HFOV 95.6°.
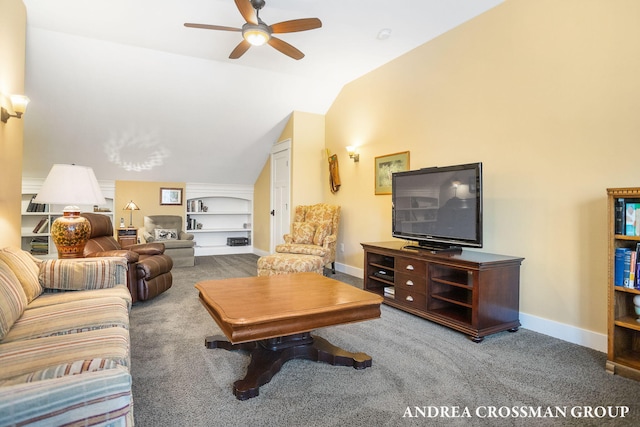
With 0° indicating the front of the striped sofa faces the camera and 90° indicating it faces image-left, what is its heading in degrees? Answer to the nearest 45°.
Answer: approximately 270°

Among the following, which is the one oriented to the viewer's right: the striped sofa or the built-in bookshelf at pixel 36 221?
the striped sofa

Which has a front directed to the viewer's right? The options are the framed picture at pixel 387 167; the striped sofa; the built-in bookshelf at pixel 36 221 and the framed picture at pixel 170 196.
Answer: the striped sofa

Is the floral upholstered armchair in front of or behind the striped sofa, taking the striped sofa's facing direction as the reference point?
in front

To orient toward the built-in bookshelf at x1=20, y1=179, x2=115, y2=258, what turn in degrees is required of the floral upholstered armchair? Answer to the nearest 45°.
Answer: approximately 45° to its right

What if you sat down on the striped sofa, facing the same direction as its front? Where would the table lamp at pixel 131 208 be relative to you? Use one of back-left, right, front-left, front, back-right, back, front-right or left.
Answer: left

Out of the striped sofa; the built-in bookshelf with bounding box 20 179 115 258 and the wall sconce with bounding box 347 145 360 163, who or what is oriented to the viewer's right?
the striped sofa

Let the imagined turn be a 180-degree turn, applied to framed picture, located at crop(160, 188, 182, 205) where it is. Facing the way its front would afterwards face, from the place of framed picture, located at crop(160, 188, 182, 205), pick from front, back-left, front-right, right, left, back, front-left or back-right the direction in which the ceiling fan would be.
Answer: back

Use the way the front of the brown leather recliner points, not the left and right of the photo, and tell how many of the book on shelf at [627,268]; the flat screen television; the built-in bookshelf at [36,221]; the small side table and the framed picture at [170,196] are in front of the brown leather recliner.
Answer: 2

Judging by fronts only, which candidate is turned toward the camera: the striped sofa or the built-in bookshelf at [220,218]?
the built-in bookshelf

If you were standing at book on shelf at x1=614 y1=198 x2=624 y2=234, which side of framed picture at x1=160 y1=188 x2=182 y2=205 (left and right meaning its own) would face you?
front

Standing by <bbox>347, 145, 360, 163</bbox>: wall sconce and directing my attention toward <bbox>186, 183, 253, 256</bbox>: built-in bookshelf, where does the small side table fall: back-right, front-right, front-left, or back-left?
front-left

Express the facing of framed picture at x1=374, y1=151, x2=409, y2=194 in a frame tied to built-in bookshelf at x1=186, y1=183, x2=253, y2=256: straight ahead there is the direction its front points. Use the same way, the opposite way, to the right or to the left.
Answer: to the right

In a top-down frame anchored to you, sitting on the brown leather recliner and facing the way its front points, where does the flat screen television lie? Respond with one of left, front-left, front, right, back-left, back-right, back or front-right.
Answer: front

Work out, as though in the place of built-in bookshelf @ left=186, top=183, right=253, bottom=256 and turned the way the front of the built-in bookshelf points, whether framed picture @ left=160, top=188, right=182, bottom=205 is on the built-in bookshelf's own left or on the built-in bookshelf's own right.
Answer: on the built-in bookshelf's own right

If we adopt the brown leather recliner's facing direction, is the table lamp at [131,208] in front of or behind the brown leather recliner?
behind

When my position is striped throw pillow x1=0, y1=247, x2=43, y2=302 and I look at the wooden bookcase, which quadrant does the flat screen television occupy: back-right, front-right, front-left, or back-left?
front-left

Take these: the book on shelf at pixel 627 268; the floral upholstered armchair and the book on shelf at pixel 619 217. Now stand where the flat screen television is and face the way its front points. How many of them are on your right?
1

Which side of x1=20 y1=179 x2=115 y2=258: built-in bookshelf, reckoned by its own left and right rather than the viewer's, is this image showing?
front

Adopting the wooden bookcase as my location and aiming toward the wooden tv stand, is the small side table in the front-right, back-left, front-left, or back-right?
front-left

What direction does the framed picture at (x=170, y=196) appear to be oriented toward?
toward the camera

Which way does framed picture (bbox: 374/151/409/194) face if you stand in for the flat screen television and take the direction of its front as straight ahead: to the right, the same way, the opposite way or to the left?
the same way
